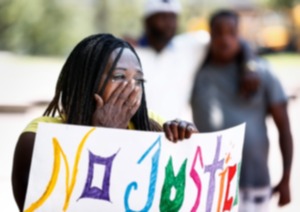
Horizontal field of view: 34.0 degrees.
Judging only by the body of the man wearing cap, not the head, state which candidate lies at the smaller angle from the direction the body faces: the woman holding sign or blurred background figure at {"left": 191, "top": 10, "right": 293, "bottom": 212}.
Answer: the woman holding sign

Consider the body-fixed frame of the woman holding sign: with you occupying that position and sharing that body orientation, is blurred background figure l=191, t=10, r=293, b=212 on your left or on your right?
on your left

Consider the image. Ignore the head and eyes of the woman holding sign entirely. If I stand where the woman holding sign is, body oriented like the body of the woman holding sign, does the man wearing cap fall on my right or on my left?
on my left

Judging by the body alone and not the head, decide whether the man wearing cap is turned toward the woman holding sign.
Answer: yes

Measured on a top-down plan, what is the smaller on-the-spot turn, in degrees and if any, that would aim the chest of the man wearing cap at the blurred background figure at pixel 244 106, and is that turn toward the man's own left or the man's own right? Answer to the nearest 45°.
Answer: approximately 90° to the man's own left

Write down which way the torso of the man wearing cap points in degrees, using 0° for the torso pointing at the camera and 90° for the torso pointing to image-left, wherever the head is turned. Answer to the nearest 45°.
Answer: approximately 0°
